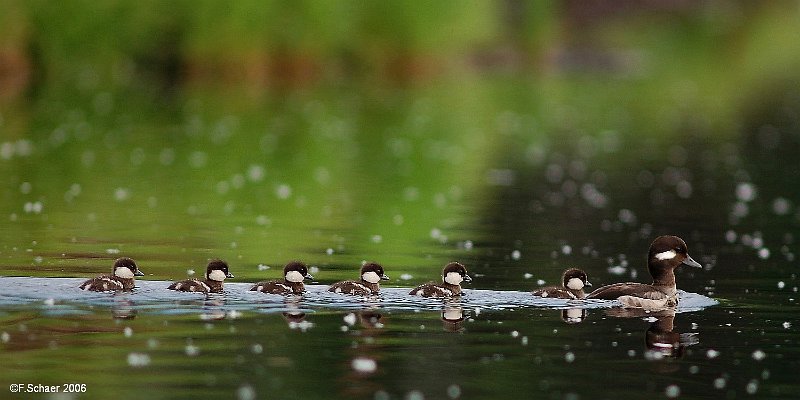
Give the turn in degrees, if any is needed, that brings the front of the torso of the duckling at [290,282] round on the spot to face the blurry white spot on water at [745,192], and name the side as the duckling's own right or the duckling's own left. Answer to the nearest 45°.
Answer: approximately 45° to the duckling's own left

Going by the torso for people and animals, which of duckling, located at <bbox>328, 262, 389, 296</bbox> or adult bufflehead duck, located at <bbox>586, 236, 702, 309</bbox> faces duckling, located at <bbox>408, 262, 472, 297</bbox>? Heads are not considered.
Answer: duckling, located at <bbox>328, 262, 389, 296</bbox>

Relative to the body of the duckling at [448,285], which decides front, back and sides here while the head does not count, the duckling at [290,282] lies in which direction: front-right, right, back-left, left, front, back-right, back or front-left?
back

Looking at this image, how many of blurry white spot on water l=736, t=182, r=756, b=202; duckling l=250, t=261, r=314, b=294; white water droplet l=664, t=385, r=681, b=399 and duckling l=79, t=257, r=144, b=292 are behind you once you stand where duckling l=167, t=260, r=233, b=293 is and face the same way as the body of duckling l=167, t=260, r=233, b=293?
1

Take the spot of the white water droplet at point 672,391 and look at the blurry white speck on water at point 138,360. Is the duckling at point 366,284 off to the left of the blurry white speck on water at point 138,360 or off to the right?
right

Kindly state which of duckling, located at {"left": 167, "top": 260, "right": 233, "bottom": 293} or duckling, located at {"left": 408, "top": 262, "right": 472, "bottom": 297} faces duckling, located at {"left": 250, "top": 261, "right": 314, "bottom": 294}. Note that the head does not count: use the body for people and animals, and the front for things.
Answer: duckling, located at {"left": 167, "top": 260, "right": 233, "bottom": 293}

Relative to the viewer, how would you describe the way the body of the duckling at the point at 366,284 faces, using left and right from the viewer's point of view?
facing to the right of the viewer

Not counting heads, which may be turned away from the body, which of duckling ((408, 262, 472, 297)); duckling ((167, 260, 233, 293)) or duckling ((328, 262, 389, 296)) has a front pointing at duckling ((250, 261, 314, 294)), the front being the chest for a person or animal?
duckling ((167, 260, 233, 293))

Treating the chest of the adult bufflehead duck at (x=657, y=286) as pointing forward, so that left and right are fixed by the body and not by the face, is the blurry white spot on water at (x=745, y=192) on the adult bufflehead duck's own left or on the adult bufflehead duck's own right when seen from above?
on the adult bufflehead duck's own left

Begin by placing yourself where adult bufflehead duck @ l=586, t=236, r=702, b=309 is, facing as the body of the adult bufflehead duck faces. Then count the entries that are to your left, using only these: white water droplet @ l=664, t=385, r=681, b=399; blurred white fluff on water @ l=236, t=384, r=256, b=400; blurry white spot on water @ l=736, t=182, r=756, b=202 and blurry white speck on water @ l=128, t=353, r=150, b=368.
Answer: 1

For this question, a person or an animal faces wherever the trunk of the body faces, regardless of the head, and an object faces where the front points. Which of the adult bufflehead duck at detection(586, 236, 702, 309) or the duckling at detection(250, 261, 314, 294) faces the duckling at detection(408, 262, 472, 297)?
the duckling at detection(250, 261, 314, 294)

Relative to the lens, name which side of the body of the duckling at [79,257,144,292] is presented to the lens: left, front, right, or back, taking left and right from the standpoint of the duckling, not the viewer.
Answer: right

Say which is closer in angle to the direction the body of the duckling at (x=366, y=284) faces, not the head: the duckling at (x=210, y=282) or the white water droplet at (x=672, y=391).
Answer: the white water droplet

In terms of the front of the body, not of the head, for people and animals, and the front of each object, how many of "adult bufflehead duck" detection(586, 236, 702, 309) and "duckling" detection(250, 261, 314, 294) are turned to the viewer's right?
2

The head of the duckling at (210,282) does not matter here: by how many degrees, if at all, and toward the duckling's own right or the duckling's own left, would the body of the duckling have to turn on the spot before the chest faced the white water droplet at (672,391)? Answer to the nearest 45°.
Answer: approximately 45° to the duckling's own right

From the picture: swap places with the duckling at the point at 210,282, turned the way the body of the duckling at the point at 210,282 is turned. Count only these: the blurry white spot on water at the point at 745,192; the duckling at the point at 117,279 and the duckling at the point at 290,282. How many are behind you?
1

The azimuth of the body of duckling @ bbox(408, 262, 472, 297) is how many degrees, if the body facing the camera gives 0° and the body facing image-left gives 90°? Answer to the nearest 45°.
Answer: approximately 270°
